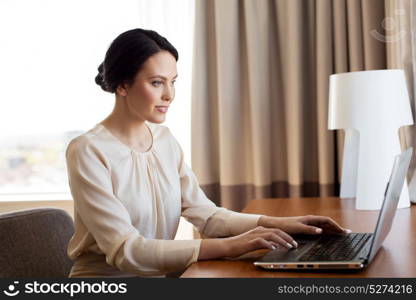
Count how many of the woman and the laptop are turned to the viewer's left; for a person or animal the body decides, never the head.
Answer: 1

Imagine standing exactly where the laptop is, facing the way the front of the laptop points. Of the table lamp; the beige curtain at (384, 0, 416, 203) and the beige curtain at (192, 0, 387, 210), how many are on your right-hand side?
3

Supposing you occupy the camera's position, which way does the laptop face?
facing to the left of the viewer

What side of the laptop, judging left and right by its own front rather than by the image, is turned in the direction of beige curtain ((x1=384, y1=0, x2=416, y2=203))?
right

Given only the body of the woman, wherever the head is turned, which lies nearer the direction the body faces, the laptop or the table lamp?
the laptop

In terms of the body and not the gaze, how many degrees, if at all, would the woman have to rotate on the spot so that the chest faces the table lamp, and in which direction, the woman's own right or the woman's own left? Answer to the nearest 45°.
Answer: approximately 90° to the woman's own left

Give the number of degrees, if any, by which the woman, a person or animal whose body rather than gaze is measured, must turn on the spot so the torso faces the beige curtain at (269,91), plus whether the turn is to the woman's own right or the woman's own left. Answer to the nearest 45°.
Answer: approximately 135° to the woman's own left

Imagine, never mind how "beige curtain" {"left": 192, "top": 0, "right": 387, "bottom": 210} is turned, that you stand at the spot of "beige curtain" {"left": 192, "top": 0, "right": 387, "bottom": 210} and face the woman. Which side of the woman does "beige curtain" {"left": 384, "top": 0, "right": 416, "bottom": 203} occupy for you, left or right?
left

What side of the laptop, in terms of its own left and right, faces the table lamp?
right
